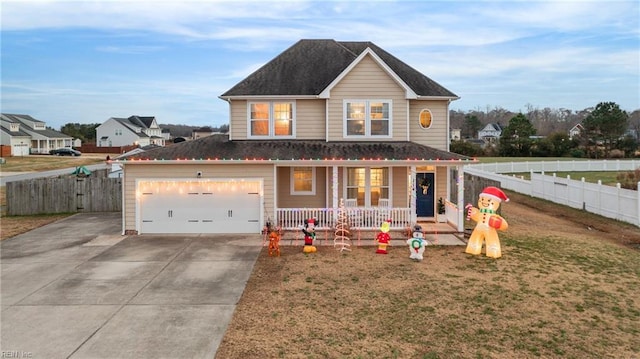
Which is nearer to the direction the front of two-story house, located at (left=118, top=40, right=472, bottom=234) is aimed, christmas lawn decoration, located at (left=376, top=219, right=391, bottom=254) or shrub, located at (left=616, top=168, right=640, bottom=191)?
the christmas lawn decoration

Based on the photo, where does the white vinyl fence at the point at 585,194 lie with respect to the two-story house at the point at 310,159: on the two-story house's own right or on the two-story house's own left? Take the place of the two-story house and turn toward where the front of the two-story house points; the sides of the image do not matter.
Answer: on the two-story house's own left

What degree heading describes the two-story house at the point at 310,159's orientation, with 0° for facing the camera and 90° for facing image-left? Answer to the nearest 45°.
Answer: approximately 0°

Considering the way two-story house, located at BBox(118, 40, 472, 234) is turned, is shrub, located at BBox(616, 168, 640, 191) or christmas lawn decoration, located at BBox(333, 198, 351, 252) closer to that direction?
the christmas lawn decoration

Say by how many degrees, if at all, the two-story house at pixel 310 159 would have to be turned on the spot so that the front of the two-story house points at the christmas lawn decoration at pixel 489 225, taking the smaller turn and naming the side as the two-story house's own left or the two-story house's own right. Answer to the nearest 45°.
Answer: approximately 45° to the two-story house's own left

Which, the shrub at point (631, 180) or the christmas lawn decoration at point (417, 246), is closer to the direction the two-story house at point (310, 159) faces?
the christmas lawn decoration

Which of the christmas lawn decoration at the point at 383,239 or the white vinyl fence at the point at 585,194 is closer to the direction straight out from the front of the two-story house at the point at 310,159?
the christmas lawn decoration

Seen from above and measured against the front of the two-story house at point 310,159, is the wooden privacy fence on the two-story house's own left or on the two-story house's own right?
on the two-story house's own right

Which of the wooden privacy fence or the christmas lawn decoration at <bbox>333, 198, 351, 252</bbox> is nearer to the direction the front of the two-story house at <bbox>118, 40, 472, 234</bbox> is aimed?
the christmas lawn decoration
